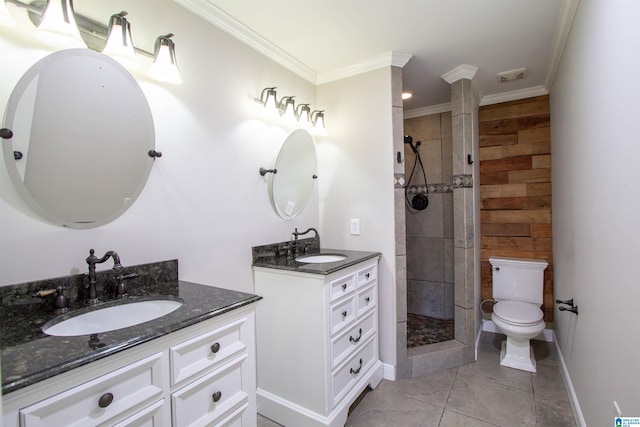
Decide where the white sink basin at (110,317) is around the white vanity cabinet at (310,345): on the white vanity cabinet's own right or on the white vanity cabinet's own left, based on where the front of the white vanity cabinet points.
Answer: on the white vanity cabinet's own right

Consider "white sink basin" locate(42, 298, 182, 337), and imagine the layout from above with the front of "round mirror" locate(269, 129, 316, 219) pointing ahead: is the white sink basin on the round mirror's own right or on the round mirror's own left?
on the round mirror's own right

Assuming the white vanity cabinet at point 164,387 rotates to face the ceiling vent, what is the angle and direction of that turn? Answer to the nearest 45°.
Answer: approximately 45° to its left

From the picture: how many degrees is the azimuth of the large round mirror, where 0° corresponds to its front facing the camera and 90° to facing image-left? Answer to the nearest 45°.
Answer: approximately 315°

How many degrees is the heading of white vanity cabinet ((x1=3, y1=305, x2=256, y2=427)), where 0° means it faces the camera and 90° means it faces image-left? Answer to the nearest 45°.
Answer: approximately 315°

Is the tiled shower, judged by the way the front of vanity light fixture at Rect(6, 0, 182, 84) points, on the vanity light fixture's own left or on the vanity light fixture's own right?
on the vanity light fixture's own left
